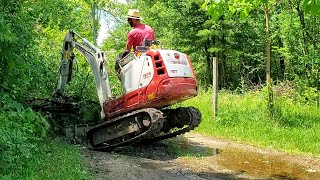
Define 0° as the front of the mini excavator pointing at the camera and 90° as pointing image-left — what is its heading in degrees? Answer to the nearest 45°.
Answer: approximately 135°

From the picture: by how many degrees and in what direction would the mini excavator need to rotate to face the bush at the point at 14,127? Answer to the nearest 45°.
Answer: approximately 90° to its left

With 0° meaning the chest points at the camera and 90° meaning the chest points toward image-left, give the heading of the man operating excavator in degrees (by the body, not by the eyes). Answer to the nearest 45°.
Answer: approximately 135°

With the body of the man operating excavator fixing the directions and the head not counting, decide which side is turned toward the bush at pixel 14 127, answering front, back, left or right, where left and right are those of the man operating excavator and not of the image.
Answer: left
